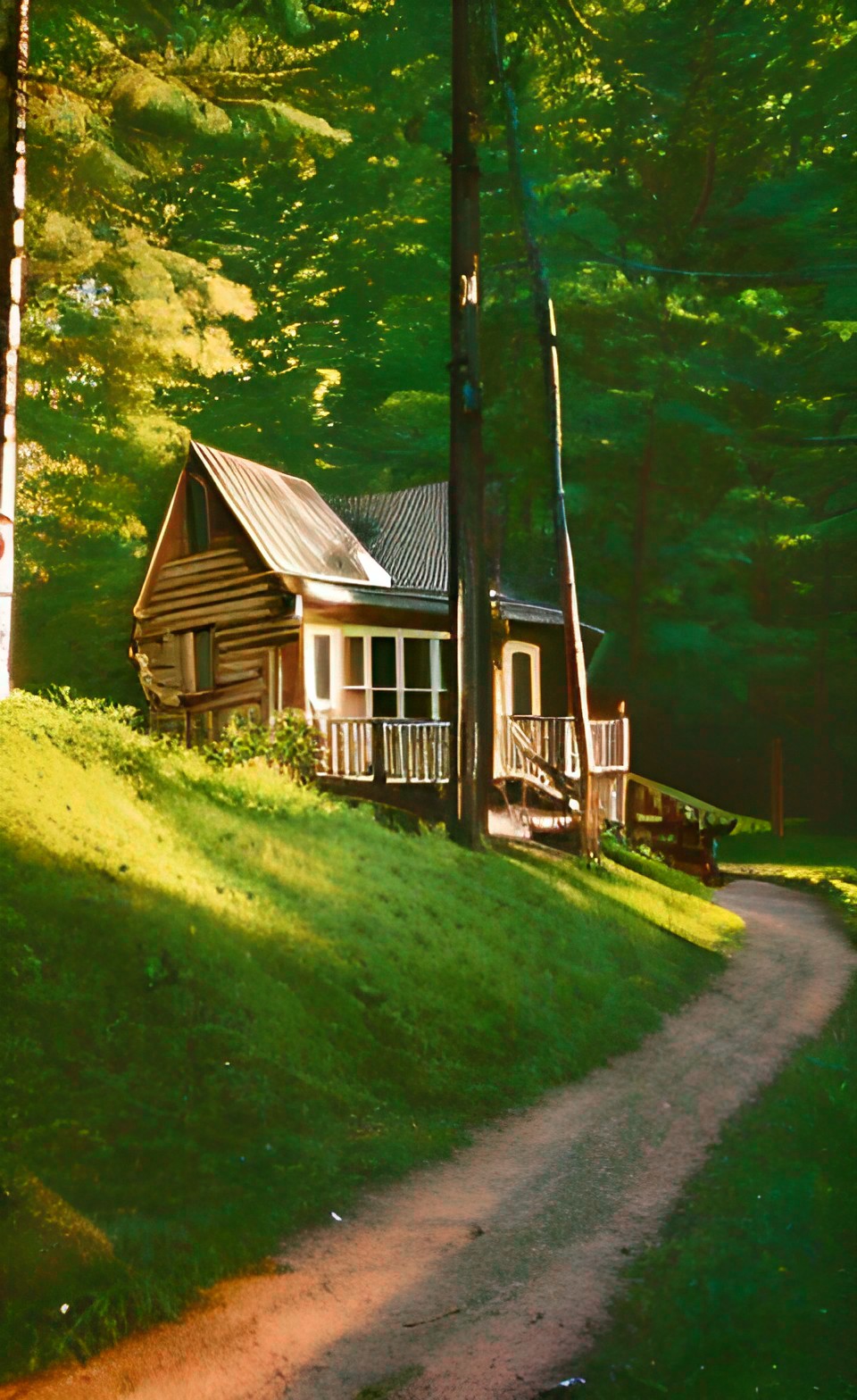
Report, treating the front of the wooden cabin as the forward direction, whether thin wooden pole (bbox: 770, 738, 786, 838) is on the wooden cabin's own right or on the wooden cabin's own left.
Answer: on the wooden cabin's own left

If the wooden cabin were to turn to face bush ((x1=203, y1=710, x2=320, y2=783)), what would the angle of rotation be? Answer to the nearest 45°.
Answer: approximately 45° to its right

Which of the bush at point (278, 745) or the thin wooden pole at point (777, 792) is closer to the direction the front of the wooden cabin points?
the bush

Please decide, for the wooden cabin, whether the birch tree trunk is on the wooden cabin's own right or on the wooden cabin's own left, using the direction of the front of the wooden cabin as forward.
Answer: on the wooden cabin's own right

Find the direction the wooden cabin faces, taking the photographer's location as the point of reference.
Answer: facing the viewer and to the right of the viewer
